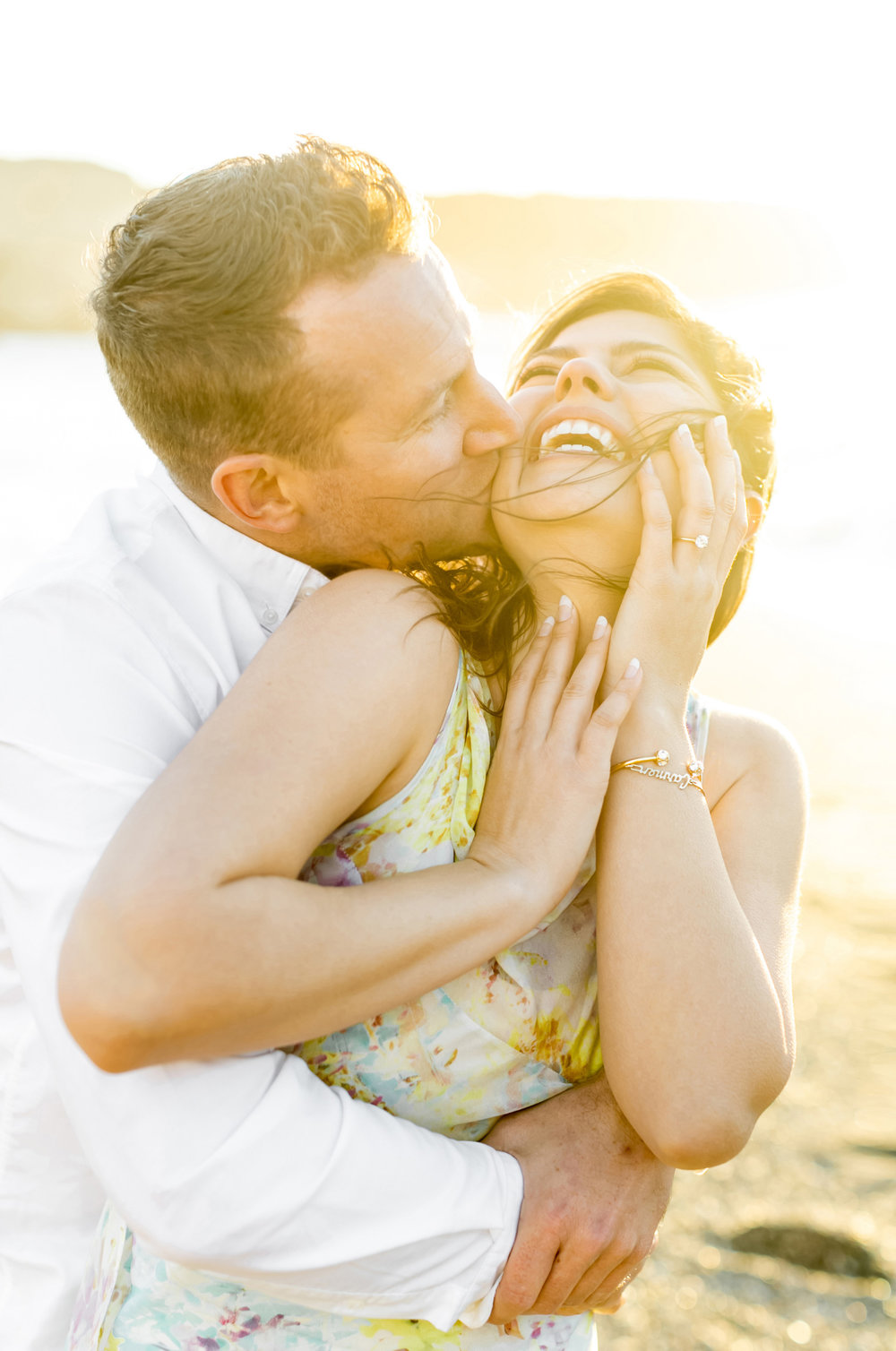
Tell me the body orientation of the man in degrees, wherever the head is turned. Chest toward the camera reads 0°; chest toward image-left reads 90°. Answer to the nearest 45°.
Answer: approximately 270°

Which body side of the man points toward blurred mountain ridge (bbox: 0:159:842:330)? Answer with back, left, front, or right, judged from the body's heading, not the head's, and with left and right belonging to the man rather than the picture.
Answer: left

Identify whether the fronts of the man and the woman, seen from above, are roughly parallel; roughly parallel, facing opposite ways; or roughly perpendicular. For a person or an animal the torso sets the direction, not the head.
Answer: roughly perpendicular

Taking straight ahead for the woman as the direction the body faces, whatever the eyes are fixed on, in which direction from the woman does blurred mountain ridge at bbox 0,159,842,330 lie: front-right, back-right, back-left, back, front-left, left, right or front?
back

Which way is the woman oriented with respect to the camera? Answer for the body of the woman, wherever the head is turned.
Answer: toward the camera

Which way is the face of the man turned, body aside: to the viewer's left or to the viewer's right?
to the viewer's right
